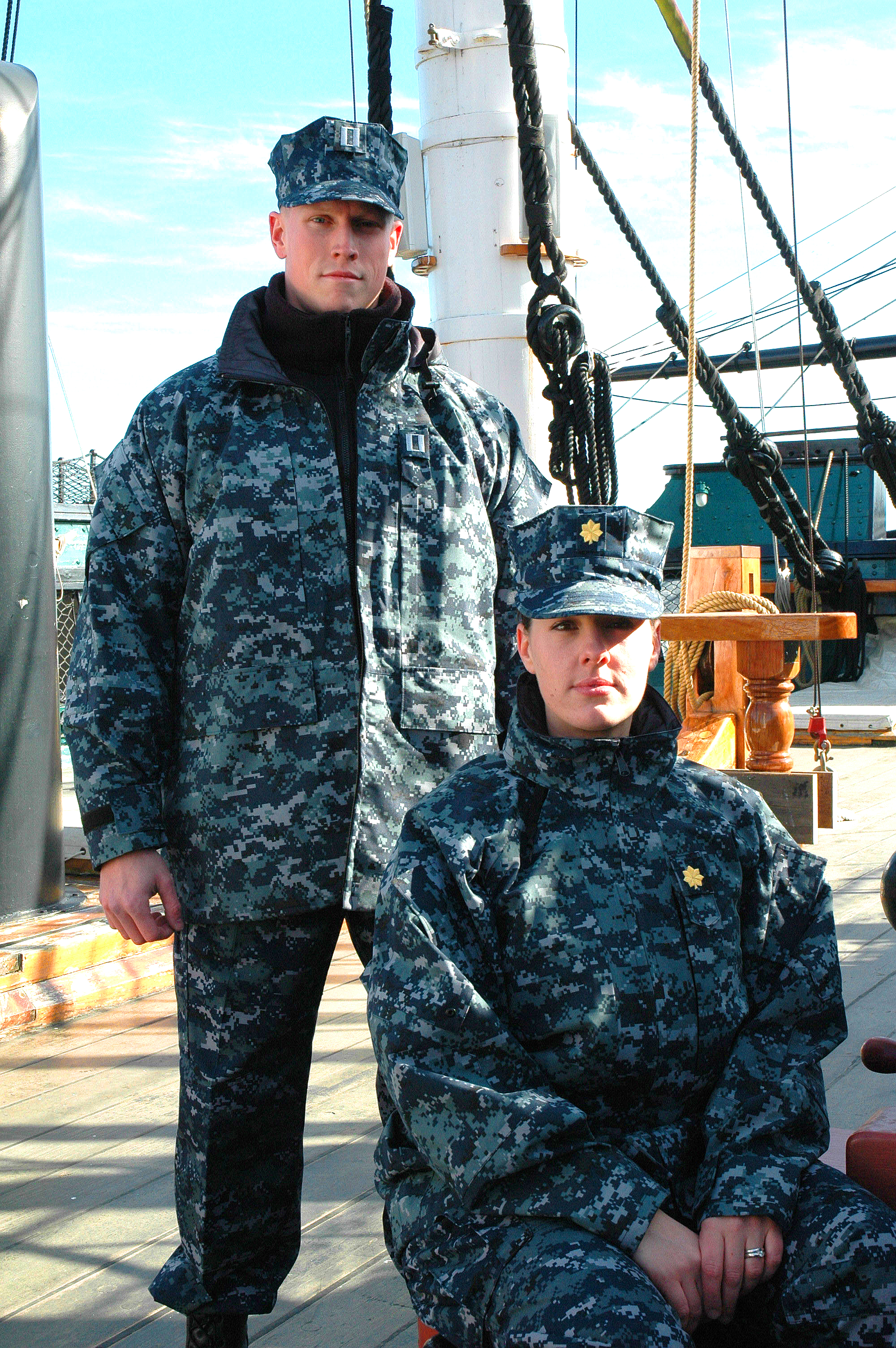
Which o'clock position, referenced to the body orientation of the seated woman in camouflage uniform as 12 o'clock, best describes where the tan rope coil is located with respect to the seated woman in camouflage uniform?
The tan rope coil is roughly at 6 o'clock from the seated woman in camouflage uniform.

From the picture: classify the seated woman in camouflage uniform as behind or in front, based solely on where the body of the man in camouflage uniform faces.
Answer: in front

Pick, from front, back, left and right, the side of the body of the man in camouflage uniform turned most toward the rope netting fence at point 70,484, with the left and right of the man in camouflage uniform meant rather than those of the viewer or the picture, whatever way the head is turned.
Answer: back

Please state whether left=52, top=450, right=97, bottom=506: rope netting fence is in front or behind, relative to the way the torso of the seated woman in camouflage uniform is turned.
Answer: behind

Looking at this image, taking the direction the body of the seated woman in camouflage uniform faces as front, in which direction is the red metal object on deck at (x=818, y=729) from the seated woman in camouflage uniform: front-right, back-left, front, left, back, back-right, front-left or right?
back

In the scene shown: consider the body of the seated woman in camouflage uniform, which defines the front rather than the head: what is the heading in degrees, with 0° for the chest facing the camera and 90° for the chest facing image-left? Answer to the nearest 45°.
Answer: approximately 0°

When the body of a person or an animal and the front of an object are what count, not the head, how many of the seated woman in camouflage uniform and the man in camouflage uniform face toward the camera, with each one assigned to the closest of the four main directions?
2
